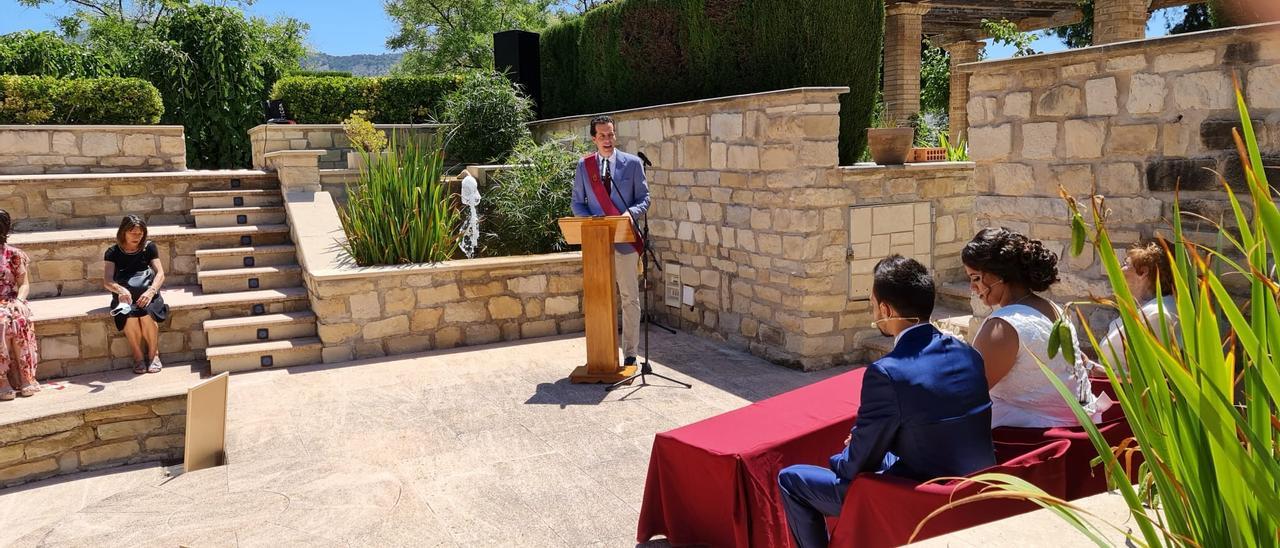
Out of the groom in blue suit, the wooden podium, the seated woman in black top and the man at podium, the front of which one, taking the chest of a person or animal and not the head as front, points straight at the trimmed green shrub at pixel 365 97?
the groom in blue suit

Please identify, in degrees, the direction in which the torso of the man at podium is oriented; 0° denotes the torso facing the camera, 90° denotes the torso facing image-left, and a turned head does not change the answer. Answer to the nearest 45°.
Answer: approximately 0°

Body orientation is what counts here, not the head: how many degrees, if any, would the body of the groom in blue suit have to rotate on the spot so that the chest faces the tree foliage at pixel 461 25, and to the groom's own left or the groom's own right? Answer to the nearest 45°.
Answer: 0° — they already face it

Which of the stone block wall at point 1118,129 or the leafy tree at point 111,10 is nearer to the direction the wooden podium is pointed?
the stone block wall

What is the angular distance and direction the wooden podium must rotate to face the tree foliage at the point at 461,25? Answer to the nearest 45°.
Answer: approximately 180°

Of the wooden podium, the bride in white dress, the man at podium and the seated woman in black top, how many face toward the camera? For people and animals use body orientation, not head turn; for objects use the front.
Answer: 3

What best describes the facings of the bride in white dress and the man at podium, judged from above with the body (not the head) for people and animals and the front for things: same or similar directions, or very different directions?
very different directions

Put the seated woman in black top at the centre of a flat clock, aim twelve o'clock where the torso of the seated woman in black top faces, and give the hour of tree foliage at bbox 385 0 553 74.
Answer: The tree foliage is roughly at 7 o'clock from the seated woman in black top.

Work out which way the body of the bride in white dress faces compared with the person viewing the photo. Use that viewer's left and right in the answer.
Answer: facing away from the viewer and to the left of the viewer

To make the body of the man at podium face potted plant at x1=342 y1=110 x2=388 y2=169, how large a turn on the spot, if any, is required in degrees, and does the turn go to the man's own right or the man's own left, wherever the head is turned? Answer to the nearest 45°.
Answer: approximately 135° to the man's own right

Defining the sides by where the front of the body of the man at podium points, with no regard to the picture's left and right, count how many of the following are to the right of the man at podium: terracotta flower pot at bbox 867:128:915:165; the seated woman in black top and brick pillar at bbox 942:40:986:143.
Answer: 1

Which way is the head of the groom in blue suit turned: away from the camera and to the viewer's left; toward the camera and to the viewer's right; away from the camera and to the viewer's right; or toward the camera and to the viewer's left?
away from the camera and to the viewer's left

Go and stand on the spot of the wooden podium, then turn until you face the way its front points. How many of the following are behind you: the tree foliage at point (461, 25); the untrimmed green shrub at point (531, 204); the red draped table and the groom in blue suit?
2

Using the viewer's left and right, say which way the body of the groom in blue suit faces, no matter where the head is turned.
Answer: facing away from the viewer and to the left of the viewer
